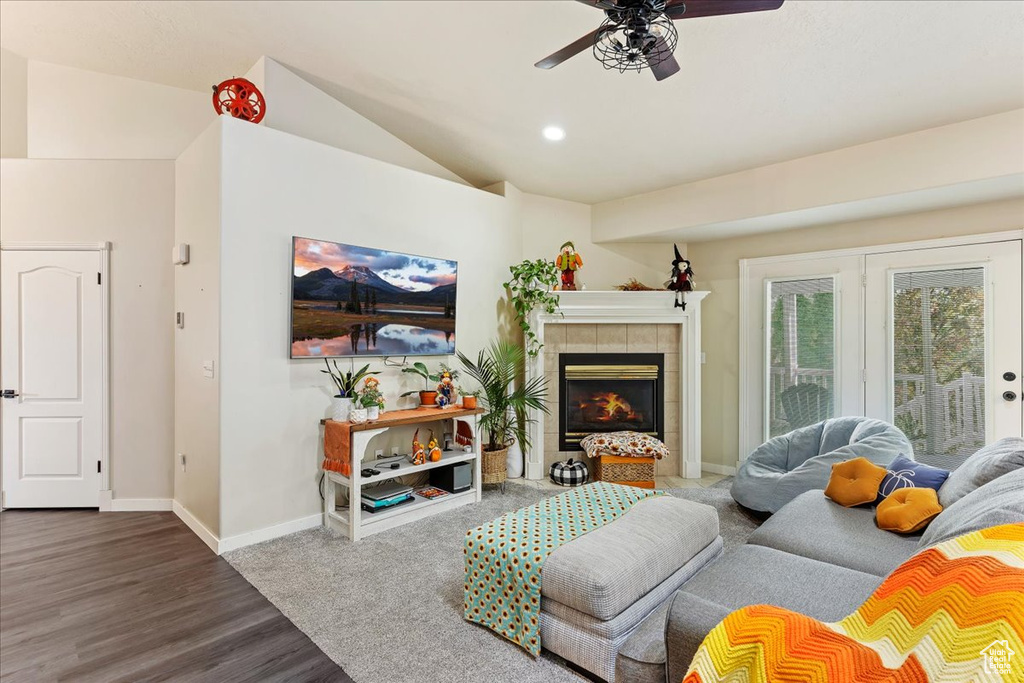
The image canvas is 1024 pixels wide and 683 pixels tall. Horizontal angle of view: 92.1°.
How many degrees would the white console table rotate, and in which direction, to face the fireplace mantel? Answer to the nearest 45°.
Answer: approximately 45° to its left

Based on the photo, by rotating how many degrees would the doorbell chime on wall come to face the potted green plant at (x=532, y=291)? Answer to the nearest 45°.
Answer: approximately 135° to its left

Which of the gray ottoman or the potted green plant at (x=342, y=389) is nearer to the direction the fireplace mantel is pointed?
the gray ottoman

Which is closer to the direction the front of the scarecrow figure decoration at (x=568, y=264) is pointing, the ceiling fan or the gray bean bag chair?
the ceiling fan

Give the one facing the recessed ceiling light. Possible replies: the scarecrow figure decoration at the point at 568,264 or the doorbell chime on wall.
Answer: the scarecrow figure decoration

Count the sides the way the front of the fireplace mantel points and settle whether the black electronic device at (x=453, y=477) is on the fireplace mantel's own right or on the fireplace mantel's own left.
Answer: on the fireplace mantel's own right

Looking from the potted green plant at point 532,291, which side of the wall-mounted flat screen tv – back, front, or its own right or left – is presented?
left

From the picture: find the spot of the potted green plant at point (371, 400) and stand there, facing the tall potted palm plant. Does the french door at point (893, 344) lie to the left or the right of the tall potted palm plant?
right

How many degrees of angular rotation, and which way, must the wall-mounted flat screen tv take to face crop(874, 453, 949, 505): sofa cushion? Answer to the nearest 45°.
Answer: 0° — it already faces it

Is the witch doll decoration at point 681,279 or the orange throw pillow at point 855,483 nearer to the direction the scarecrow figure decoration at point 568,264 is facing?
the orange throw pillow
